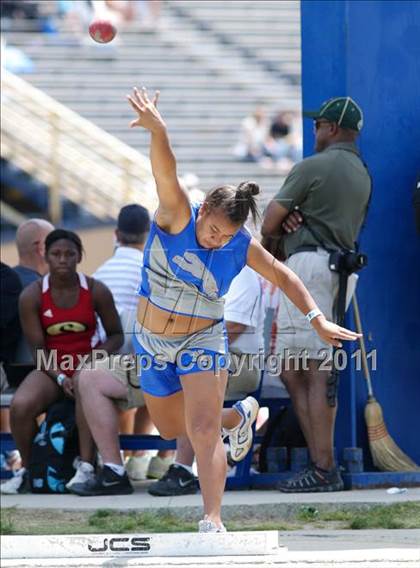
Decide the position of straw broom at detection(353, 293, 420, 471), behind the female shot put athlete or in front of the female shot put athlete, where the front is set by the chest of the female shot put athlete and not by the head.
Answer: behind

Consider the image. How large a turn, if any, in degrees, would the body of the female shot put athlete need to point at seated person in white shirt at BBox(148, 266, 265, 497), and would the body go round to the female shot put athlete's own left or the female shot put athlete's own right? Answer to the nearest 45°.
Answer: approximately 180°

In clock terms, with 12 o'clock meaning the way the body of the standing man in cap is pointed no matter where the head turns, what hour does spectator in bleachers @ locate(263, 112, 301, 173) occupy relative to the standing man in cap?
The spectator in bleachers is roughly at 3 o'clock from the standing man in cap.

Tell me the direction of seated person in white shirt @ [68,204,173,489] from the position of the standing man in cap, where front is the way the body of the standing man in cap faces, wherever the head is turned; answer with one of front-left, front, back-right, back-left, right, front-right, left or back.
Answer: front-right

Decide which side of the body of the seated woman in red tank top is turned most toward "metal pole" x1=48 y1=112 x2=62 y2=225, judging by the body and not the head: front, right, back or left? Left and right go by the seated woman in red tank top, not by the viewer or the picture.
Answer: back

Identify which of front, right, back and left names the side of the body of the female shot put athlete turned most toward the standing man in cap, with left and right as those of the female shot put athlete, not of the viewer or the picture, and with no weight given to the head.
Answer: back
